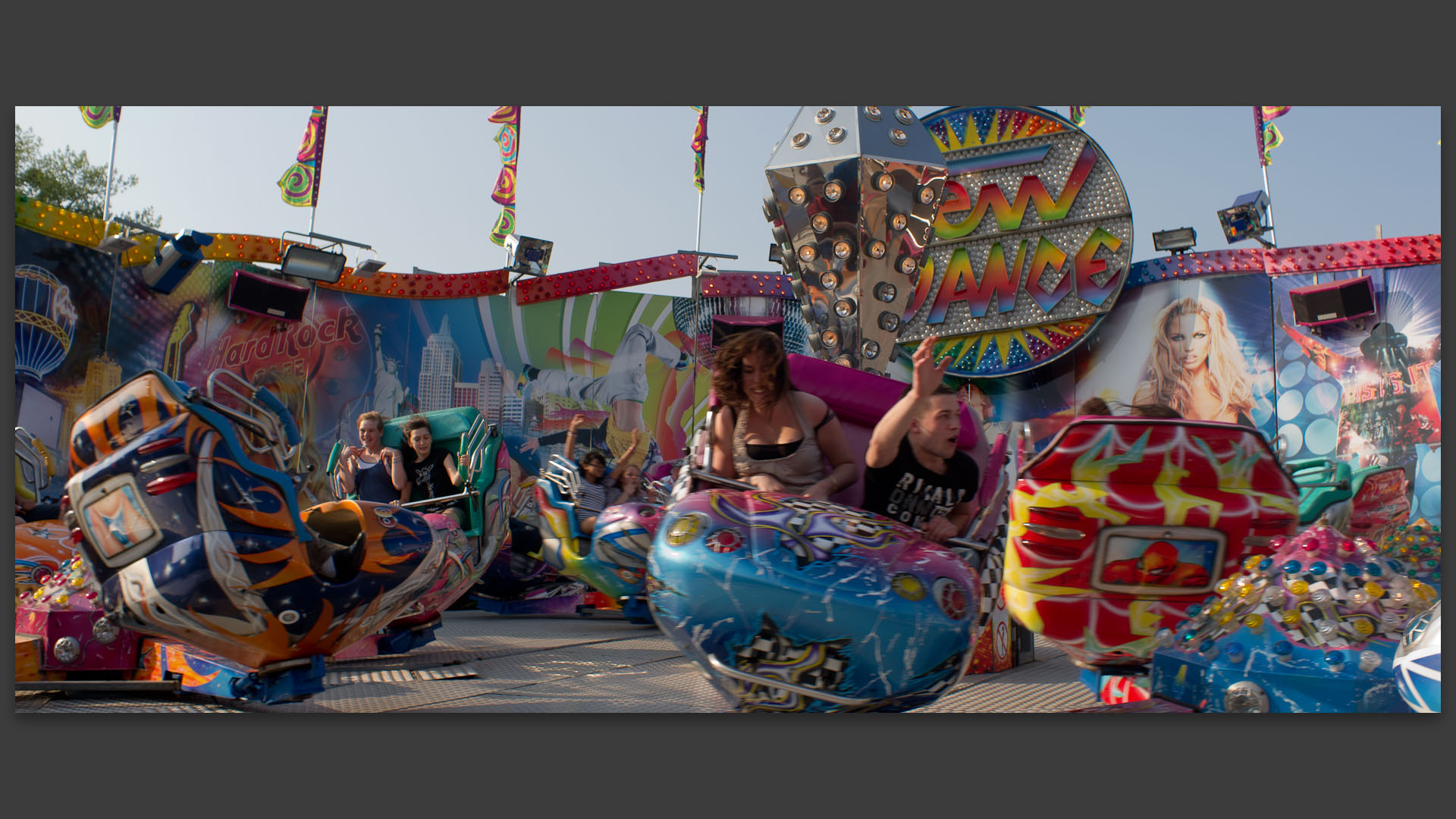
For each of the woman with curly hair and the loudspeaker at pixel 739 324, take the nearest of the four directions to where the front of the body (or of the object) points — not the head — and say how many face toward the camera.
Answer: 2

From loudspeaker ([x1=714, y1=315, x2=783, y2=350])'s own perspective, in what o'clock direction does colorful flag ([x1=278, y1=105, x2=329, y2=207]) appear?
The colorful flag is roughly at 2 o'clock from the loudspeaker.

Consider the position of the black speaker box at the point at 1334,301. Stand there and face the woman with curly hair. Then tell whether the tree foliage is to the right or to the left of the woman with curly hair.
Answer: right

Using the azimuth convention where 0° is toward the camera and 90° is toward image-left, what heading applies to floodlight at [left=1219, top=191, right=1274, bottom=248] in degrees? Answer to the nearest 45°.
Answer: approximately 45°

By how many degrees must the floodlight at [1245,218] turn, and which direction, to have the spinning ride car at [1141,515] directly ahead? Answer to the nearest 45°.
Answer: approximately 45° to its left

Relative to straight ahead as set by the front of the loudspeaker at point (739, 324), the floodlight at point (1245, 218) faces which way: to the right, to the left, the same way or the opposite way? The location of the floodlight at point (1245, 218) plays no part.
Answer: to the right

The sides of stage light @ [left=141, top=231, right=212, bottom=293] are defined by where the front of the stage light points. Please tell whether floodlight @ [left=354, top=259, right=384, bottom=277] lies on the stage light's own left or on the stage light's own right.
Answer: on the stage light's own left

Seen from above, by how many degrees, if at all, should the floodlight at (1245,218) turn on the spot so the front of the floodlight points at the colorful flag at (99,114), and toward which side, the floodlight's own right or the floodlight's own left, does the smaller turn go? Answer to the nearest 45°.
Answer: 0° — it already faces it
